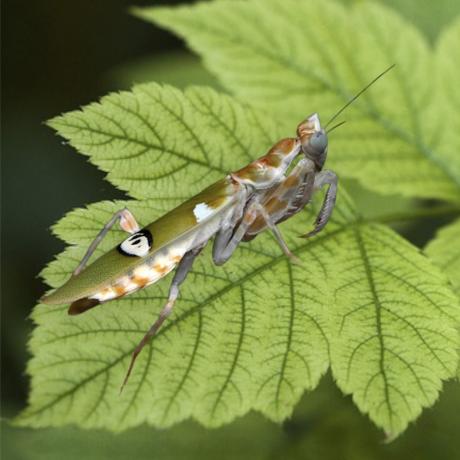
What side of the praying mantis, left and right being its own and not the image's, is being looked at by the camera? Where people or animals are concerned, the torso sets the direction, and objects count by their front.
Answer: right
